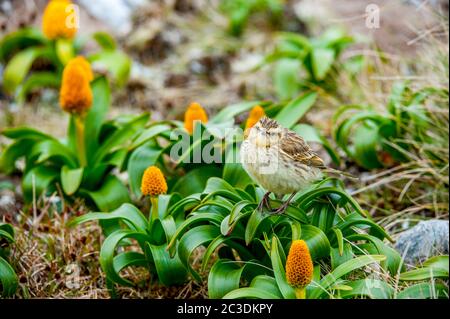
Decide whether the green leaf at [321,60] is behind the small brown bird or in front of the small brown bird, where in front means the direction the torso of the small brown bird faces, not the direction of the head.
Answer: behind

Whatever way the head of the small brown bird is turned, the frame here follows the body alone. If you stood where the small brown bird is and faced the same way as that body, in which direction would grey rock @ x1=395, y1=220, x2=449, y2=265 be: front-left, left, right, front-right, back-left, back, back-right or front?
back

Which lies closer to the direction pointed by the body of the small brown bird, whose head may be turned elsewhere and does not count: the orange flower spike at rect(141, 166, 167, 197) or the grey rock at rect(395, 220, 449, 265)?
the orange flower spike

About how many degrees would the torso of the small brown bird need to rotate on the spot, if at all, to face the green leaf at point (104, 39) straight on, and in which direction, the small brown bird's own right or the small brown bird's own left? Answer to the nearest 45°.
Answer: approximately 90° to the small brown bird's own right

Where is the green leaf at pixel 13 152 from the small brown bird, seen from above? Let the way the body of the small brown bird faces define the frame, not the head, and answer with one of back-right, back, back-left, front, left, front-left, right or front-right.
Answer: right

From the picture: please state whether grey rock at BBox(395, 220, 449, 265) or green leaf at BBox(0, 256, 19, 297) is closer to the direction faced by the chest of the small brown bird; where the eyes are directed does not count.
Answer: the green leaf

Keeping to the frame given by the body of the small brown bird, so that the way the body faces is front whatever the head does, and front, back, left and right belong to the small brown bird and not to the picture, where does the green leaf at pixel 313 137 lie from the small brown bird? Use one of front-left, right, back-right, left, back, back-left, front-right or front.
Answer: back-right

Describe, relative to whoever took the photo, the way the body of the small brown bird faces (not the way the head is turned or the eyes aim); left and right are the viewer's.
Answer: facing the viewer and to the left of the viewer

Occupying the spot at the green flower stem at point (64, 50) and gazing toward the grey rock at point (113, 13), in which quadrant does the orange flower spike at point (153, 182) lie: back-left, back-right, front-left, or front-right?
back-right

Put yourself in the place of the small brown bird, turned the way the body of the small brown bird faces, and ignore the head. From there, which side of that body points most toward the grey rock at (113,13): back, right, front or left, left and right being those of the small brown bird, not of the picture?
right
